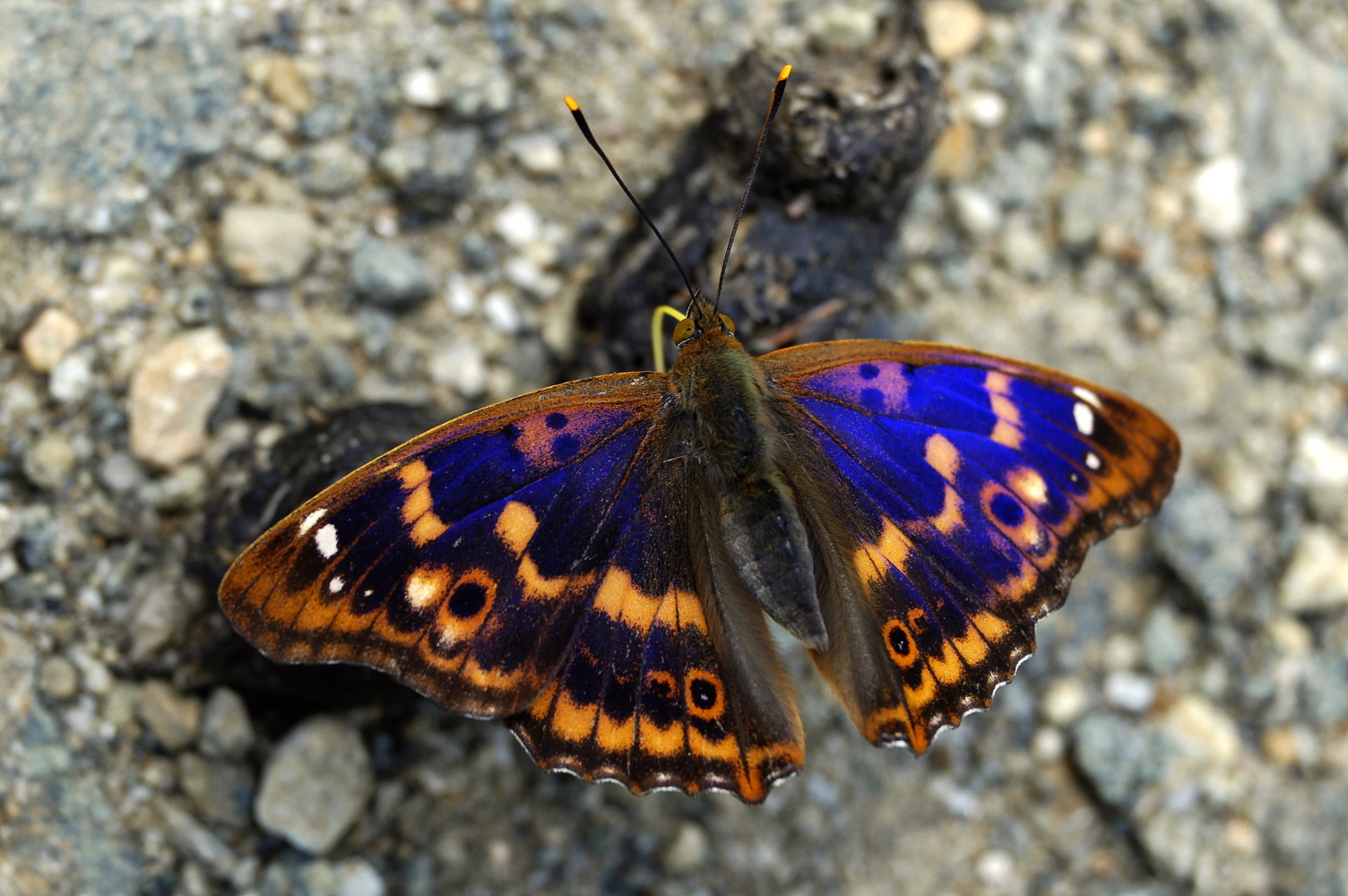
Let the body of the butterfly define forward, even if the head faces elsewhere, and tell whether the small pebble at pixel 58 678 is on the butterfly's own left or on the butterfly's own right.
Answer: on the butterfly's own left

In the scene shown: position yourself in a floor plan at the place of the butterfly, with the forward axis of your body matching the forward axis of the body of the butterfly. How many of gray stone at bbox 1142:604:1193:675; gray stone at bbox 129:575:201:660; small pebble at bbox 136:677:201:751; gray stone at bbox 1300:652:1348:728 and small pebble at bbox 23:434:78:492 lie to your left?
3

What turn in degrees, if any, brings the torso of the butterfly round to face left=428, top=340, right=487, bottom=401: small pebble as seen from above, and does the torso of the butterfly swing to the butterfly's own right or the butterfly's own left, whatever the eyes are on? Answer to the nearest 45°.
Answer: approximately 45° to the butterfly's own left

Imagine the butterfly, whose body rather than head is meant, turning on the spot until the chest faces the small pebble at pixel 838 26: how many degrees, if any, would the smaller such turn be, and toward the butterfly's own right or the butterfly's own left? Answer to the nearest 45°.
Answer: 0° — it already faces it

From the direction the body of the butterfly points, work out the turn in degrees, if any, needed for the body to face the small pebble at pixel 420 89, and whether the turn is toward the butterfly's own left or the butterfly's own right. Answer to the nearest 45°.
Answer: approximately 45° to the butterfly's own left

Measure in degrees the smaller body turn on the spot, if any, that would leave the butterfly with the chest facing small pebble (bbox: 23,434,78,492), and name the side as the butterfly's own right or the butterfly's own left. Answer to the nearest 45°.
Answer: approximately 90° to the butterfly's own left

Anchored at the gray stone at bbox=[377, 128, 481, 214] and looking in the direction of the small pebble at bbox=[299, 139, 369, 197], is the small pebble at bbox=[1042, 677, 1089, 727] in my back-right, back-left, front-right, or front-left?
back-left

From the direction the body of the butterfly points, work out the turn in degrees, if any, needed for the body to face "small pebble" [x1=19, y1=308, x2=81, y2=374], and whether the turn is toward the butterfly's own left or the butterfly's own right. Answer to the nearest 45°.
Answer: approximately 90° to the butterfly's own left

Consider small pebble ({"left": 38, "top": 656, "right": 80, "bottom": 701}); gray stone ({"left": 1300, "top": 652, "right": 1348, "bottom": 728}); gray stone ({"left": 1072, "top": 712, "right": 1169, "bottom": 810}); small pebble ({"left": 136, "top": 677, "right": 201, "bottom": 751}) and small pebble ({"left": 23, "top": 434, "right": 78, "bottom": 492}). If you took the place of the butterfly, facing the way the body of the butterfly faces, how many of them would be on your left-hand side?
3

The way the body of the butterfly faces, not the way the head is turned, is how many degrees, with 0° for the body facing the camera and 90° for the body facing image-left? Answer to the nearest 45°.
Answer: approximately 180°

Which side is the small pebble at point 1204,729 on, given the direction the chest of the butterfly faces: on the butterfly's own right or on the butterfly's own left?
on the butterfly's own right
